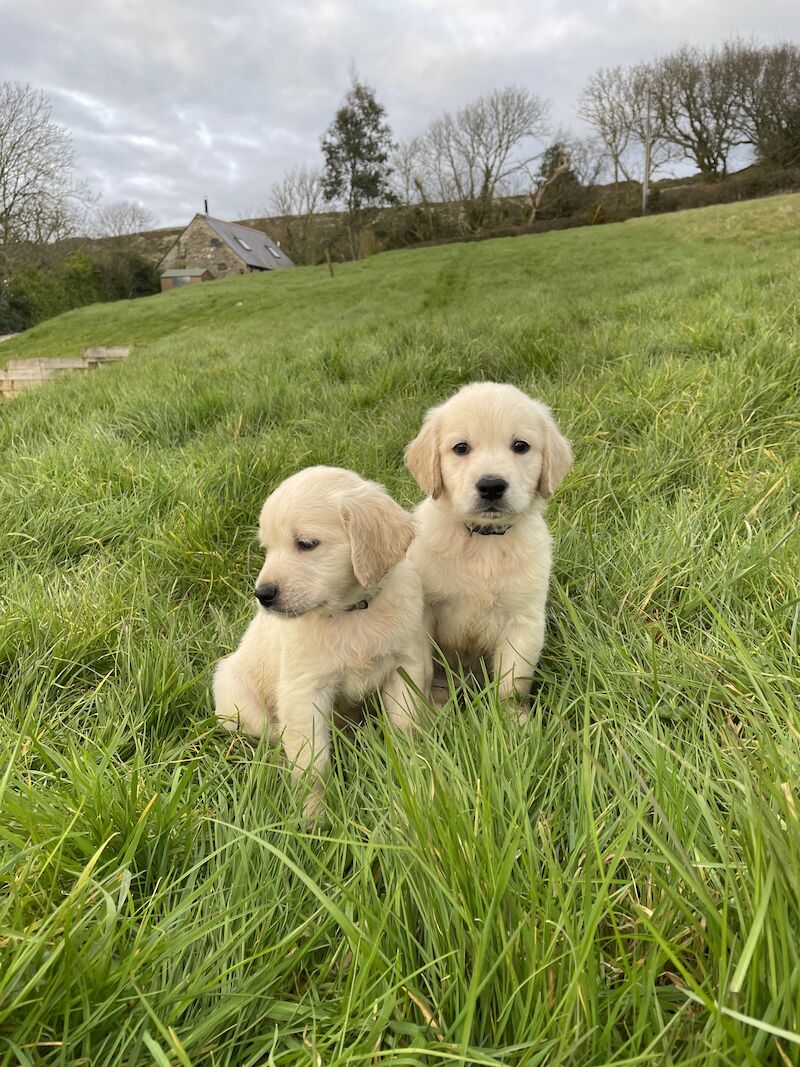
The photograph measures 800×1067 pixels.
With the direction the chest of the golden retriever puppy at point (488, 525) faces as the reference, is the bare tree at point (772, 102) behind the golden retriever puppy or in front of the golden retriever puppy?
behind

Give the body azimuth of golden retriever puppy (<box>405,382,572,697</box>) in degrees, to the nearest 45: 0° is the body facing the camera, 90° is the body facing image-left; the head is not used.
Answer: approximately 0°

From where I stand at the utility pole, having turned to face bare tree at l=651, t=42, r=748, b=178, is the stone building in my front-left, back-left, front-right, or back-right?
back-left

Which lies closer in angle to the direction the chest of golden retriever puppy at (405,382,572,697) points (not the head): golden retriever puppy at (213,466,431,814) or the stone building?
the golden retriever puppy

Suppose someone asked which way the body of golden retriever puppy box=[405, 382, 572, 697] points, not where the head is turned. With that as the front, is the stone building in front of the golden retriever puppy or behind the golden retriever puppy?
behind

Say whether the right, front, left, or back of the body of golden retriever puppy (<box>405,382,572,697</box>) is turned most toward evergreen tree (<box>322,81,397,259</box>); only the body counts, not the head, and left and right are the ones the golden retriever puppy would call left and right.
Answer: back

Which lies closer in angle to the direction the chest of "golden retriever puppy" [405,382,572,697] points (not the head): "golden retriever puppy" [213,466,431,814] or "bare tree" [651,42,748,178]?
the golden retriever puppy

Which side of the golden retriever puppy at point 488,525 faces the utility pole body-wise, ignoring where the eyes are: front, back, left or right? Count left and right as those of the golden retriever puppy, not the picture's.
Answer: back

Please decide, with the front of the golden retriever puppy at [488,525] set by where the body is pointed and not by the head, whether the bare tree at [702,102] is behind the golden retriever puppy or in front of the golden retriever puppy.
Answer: behind
